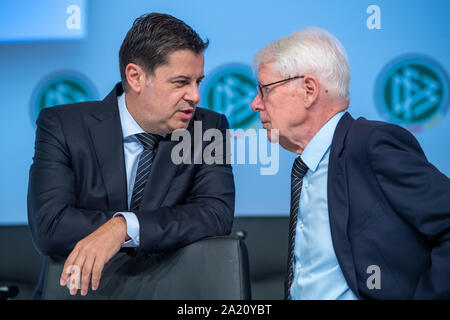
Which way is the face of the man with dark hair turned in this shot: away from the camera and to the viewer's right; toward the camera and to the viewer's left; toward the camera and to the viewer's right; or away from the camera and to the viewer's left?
toward the camera and to the viewer's right

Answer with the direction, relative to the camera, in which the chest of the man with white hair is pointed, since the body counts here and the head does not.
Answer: to the viewer's left

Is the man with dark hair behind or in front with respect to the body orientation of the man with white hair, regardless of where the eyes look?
in front

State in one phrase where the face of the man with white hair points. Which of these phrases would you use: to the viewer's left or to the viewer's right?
to the viewer's left
